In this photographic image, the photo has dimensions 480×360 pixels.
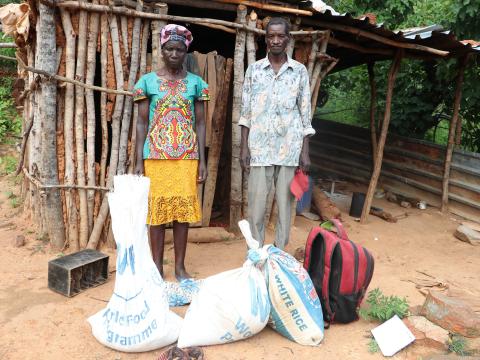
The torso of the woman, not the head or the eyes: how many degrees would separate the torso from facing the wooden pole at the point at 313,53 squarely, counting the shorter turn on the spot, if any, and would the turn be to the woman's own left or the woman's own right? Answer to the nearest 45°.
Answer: approximately 135° to the woman's own left

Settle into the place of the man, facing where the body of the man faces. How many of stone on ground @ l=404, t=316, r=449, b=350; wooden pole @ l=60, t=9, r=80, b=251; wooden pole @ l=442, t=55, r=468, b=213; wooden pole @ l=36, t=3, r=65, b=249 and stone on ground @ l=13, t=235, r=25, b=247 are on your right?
3

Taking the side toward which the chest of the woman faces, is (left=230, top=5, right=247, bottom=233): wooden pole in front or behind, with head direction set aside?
behind

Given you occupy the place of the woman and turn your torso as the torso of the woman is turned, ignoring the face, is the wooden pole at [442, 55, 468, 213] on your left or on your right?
on your left

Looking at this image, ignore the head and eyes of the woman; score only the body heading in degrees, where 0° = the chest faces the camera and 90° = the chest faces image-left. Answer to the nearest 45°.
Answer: approximately 0°

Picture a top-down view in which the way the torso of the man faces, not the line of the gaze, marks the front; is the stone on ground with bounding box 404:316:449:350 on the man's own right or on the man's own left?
on the man's own left

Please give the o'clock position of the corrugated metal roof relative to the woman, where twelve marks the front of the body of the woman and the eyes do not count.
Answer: The corrugated metal roof is roughly at 8 o'clock from the woman.

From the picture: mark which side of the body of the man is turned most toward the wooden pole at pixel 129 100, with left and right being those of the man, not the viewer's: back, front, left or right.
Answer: right

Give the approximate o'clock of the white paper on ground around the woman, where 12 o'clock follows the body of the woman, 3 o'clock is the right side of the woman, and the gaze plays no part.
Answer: The white paper on ground is roughly at 10 o'clock from the woman.

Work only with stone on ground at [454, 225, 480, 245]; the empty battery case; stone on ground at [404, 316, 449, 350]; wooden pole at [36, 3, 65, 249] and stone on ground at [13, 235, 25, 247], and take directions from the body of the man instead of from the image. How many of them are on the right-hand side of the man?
3

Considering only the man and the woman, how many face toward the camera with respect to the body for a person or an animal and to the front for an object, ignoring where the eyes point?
2

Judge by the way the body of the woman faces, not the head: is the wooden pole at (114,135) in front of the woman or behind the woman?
behind
